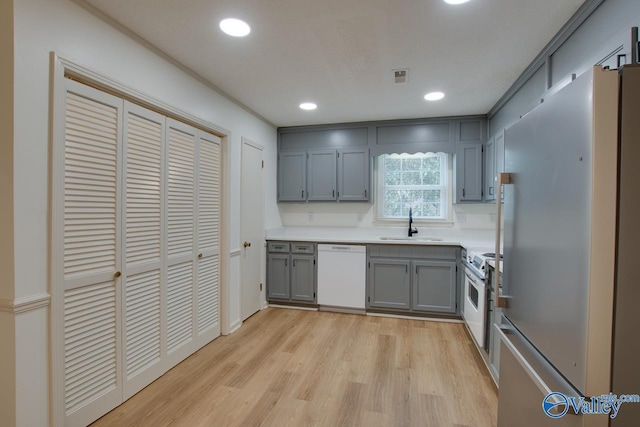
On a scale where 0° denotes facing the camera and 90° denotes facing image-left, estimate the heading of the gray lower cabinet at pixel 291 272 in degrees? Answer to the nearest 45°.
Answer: approximately 0°

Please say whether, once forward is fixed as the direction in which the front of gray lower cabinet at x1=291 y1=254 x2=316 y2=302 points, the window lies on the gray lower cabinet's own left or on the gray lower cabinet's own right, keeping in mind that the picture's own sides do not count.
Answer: on the gray lower cabinet's own left

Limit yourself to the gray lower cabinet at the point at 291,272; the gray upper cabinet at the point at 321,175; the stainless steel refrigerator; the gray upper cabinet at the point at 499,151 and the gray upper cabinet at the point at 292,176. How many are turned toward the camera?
3

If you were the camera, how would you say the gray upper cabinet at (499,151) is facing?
facing to the left of the viewer

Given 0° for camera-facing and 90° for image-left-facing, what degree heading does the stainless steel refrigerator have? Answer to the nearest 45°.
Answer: approximately 90°

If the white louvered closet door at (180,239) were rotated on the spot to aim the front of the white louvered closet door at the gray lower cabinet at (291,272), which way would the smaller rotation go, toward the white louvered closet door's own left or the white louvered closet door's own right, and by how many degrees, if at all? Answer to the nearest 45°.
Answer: approximately 90° to the white louvered closet door's own left

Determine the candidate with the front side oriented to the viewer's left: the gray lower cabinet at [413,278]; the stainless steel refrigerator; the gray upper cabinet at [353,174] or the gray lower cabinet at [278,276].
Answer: the stainless steel refrigerator

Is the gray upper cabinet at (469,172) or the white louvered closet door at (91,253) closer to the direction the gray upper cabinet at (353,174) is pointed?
the white louvered closet door

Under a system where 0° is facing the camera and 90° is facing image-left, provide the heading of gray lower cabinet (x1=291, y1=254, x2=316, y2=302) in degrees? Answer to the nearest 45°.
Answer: approximately 0°
